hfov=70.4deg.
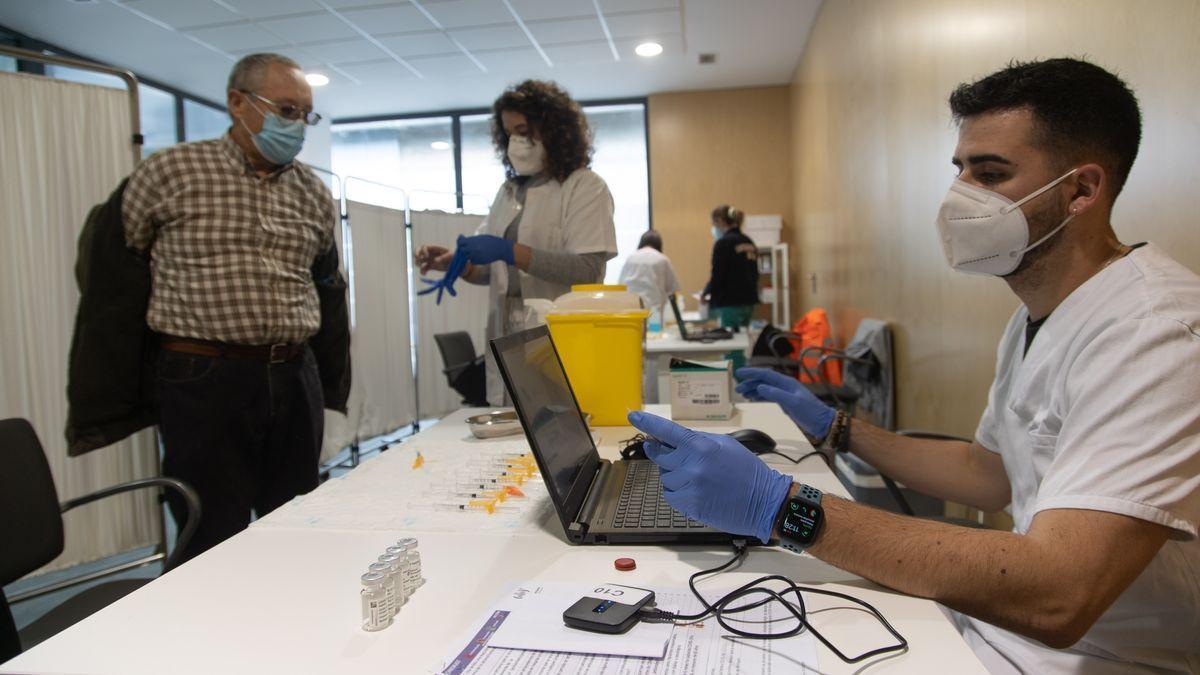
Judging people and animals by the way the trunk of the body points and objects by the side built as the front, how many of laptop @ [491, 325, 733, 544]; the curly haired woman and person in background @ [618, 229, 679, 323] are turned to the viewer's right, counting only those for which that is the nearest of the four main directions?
1

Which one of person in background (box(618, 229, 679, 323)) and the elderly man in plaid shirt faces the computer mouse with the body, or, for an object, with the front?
the elderly man in plaid shirt

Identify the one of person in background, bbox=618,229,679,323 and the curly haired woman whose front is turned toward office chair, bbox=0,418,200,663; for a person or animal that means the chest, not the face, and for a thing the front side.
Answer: the curly haired woman

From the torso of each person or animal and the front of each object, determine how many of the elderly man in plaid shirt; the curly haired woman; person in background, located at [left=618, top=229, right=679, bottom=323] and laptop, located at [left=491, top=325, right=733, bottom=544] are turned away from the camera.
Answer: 1

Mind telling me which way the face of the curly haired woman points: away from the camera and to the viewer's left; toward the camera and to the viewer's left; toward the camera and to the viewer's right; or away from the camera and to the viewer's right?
toward the camera and to the viewer's left

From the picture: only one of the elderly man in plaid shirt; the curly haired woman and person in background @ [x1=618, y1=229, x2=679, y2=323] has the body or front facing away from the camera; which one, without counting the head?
the person in background

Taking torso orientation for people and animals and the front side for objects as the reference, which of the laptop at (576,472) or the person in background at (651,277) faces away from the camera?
the person in background

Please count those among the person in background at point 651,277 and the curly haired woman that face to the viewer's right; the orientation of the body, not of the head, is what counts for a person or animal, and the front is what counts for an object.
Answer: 0

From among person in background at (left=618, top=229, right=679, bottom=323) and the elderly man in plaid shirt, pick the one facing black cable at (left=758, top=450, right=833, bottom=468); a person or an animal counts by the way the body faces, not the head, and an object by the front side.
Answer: the elderly man in plaid shirt

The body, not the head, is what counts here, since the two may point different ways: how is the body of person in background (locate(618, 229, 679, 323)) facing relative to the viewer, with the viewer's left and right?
facing away from the viewer

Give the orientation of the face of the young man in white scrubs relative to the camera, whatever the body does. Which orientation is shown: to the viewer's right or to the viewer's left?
to the viewer's left

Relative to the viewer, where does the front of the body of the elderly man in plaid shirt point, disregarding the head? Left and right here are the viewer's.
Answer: facing the viewer and to the right of the viewer

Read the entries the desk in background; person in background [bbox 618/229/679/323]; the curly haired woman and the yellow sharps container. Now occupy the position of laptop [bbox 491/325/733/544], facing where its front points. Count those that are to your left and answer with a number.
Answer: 4

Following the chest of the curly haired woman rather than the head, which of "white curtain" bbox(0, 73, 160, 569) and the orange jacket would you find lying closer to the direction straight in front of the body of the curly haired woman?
the white curtain

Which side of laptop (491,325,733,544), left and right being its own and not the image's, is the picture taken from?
right

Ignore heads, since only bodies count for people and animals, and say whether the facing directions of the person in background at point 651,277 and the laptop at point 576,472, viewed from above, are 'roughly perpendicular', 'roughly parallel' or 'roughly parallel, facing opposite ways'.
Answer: roughly perpendicular

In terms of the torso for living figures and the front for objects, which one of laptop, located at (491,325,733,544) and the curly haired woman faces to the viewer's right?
the laptop

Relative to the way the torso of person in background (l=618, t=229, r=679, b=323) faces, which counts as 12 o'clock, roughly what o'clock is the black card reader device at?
The black card reader device is roughly at 6 o'clock from the person in background.
